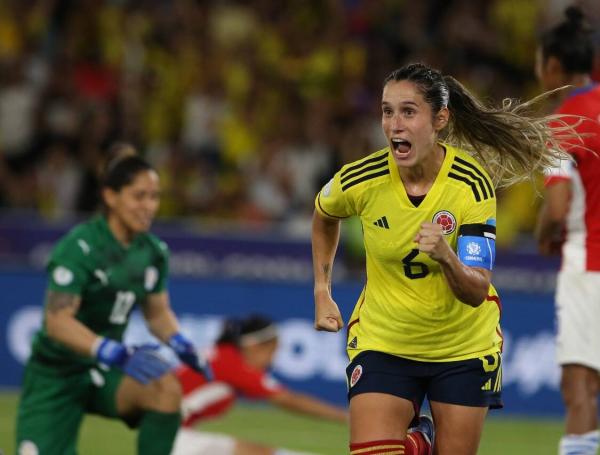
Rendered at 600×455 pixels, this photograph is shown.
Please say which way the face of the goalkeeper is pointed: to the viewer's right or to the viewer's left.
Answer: to the viewer's right

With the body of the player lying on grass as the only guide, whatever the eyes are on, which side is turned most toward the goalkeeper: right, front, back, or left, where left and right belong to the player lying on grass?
right

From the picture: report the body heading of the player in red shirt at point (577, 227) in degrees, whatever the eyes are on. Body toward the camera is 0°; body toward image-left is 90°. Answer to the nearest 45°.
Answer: approximately 135°

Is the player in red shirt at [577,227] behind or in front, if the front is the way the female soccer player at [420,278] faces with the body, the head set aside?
behind

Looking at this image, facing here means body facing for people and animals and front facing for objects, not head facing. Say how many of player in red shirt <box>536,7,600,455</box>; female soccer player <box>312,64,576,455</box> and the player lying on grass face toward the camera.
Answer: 1

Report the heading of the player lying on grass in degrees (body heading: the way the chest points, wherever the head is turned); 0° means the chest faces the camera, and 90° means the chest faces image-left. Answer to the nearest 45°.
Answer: approximately 270°

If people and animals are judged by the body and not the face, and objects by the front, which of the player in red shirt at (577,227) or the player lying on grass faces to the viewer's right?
the player lying on grass
